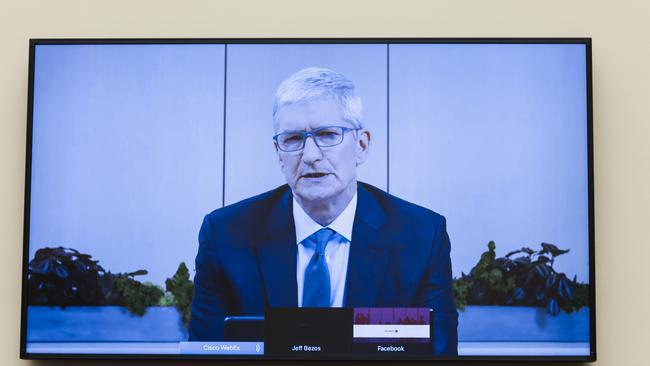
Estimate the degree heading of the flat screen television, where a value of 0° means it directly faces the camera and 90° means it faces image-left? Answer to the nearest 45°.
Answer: approximately 0°
